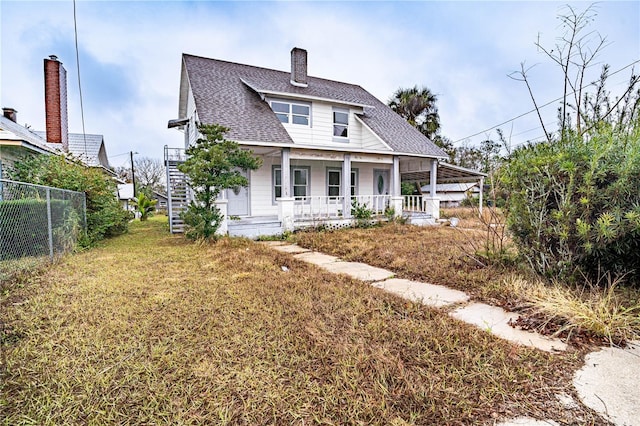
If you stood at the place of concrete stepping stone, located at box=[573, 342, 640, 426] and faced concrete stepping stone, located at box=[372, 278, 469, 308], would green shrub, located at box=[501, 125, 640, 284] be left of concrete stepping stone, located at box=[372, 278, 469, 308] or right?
right

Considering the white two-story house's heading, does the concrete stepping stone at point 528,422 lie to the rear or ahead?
ahead

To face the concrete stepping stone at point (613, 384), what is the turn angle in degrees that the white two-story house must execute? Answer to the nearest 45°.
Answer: approximately 45° to its right

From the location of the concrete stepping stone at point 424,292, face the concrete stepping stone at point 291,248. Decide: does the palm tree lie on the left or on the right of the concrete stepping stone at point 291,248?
right

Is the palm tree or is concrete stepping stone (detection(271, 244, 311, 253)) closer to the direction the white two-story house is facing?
the concrete stepping stone

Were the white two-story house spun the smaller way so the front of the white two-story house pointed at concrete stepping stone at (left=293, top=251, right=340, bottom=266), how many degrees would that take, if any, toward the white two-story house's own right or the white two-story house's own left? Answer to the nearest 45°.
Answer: approximately 45° to the white two-story house's own right

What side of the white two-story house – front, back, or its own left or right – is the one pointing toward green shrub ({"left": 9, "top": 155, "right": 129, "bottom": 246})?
right

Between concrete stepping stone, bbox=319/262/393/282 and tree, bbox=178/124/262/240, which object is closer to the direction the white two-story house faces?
the concrete stepping stone

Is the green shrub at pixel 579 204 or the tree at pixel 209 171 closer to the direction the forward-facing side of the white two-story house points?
the green shrub

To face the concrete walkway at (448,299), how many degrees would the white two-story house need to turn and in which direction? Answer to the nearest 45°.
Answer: approximately 45° to its right

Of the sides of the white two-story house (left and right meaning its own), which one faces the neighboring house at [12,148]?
right

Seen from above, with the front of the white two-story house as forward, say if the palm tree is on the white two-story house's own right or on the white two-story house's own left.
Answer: on the white two-story house's own left

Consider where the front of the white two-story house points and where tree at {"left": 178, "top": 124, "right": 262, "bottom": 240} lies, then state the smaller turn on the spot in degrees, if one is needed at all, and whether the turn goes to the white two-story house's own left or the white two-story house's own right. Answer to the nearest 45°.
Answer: approximately 90° to the white two-story house's own right

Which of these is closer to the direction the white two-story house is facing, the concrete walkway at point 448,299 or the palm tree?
the concrete walkway

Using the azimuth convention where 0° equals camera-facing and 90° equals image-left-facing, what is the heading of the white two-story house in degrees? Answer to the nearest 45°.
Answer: approximately 315°
